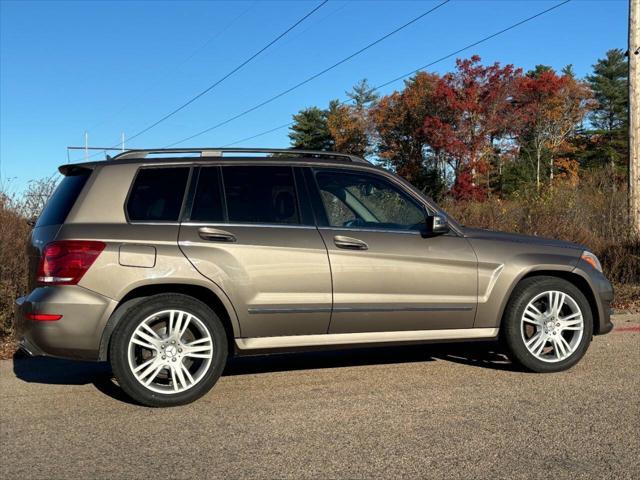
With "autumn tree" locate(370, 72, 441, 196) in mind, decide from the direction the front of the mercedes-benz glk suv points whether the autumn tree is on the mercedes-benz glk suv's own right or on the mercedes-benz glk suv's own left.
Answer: on the mercedes-benz glk suv's own left

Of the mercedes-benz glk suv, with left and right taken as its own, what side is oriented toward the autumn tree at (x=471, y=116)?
left

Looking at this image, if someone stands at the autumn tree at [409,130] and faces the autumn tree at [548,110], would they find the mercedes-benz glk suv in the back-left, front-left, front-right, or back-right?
back-right

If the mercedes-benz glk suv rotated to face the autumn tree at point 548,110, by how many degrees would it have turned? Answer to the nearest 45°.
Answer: approximately 45° to its left

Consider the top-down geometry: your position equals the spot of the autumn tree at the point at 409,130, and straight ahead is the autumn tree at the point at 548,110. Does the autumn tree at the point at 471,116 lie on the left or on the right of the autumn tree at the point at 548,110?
right

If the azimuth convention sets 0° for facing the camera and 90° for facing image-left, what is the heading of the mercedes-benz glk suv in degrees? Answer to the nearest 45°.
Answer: approximately 270°
